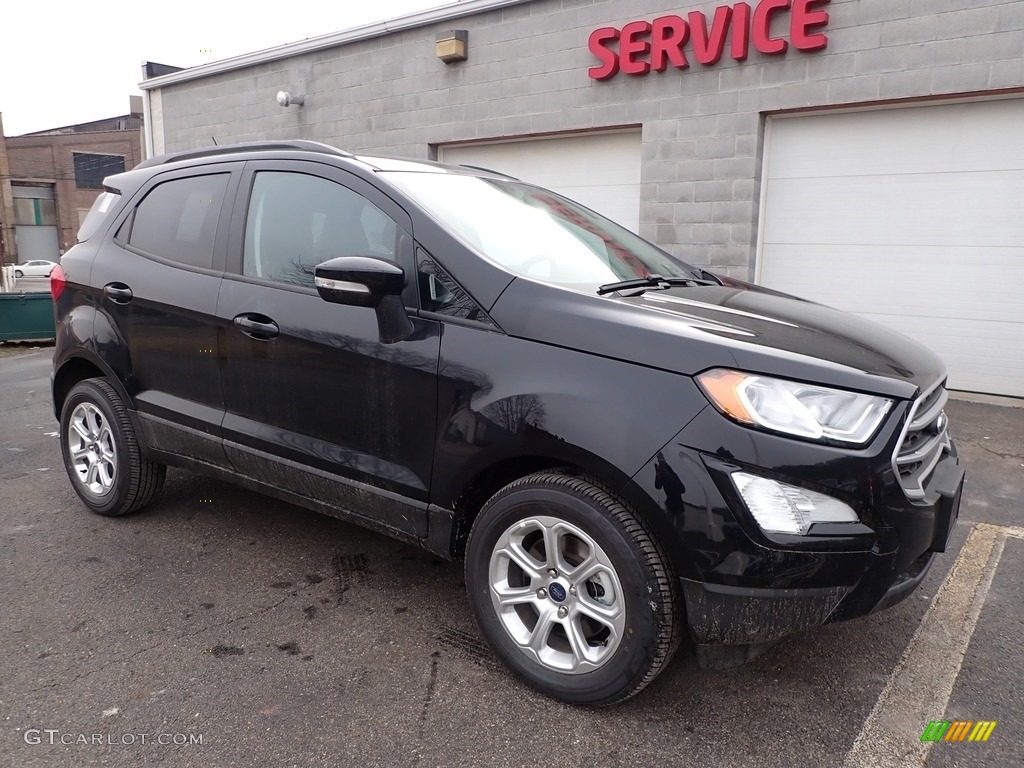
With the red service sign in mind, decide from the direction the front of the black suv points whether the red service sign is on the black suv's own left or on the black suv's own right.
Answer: on the black suv's own left

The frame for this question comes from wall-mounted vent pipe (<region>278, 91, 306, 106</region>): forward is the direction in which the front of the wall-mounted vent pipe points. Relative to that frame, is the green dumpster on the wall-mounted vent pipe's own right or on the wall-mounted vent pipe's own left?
on the wall-mounted vent pipe's own right

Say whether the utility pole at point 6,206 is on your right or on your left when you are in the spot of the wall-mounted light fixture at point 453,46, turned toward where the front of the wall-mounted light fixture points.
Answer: on your right

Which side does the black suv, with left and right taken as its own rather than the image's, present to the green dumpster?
back

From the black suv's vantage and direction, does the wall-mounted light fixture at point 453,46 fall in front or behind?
behind

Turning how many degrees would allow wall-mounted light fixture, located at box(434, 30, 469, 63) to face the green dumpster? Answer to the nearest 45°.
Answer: approximately 45° to its right

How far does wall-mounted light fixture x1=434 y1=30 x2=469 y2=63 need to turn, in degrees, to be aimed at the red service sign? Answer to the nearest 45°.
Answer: approximately 90° to its left

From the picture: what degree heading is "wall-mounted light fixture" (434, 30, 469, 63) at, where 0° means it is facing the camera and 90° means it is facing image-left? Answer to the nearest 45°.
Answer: approximately 45°

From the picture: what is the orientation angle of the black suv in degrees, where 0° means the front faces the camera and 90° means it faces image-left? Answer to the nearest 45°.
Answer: approximately 315°

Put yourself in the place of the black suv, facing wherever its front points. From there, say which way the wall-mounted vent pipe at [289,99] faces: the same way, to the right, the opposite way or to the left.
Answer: to the right

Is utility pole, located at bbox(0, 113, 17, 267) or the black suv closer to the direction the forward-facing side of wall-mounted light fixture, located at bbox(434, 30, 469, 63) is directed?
the black suv

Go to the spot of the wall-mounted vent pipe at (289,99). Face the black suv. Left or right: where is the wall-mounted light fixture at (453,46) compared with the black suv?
left

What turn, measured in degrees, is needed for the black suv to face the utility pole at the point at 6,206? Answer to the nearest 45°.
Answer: approximately 180°
